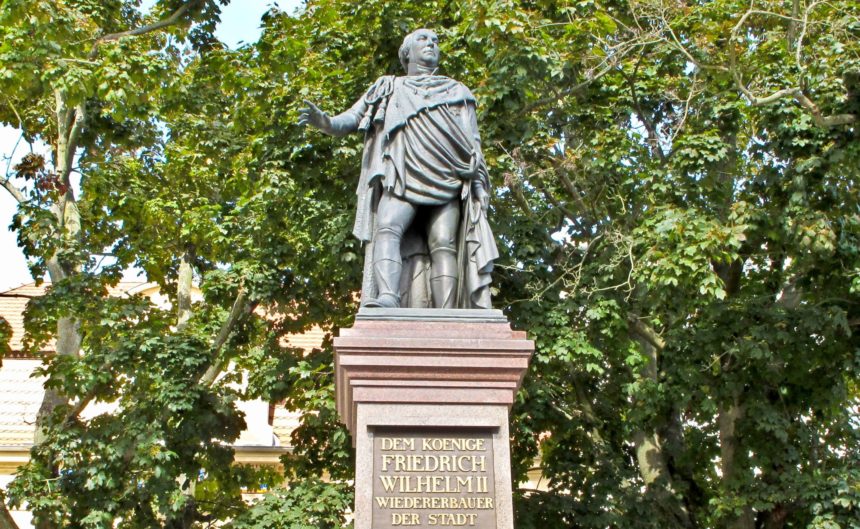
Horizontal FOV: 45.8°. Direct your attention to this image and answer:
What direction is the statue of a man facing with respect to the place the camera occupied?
facing the viewer

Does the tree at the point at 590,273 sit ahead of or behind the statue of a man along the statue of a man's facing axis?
behind
